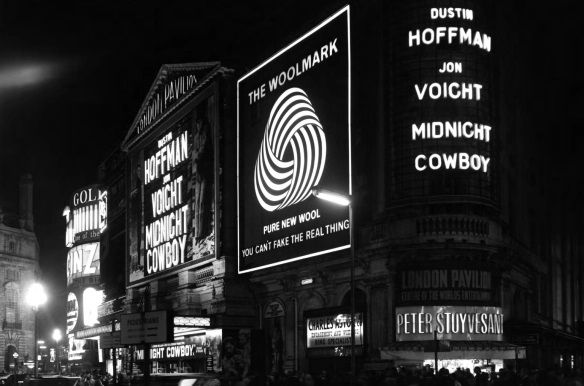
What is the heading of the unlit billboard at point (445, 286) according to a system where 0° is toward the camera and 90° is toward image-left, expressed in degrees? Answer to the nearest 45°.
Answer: approximately 0°

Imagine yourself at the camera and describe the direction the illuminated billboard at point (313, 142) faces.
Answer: facing the viewer and to the left of the viewer

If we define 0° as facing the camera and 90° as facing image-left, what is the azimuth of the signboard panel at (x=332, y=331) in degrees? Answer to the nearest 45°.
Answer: approximately 45°

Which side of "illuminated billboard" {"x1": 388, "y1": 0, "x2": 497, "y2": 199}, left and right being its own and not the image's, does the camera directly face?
front

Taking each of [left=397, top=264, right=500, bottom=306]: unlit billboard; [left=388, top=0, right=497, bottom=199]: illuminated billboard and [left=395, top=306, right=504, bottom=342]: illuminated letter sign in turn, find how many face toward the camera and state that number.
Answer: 3

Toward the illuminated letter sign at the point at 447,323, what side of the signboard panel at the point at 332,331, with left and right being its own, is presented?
left

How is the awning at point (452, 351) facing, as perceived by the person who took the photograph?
facing the viewer
